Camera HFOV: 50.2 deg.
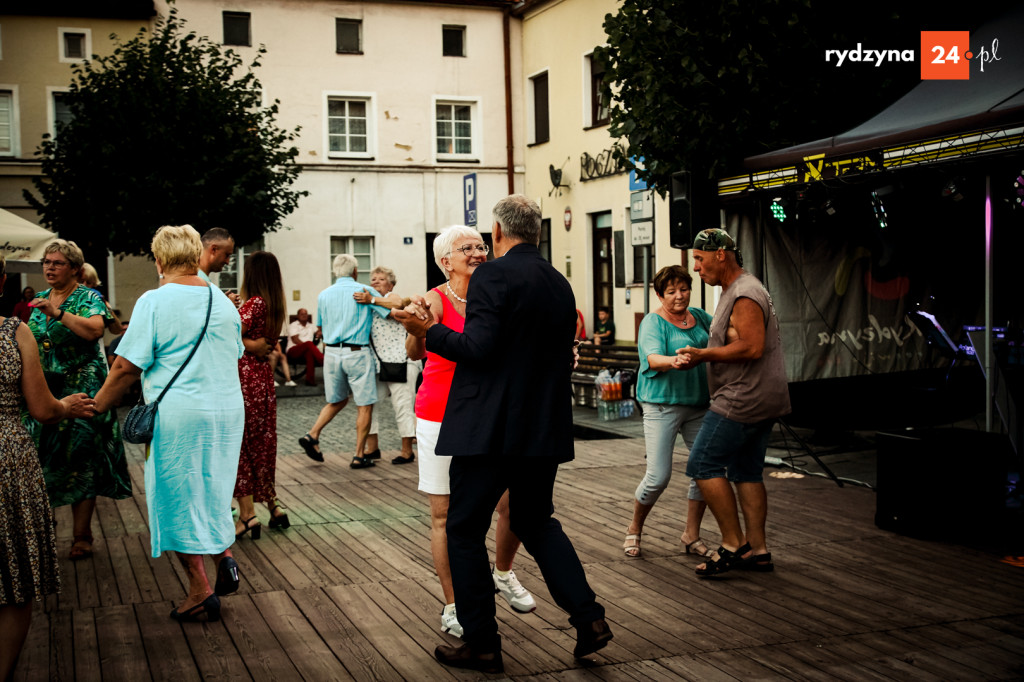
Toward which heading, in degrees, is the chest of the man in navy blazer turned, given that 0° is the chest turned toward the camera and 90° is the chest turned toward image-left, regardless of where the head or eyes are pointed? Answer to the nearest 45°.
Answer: approximately 135°

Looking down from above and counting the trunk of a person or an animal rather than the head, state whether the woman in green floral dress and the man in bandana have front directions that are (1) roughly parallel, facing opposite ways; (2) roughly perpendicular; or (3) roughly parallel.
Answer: roughly perpendicular

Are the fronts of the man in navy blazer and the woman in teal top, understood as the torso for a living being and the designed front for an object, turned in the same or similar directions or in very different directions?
very different directions

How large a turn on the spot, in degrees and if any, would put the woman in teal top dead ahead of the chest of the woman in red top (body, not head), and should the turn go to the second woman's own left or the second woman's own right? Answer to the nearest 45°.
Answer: approximately 90° to the second woman's own left

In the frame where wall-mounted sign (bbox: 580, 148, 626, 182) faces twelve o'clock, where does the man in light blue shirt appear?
The man in light blue shirt is roughly at 11 o'clock from the wall-mounted sign.

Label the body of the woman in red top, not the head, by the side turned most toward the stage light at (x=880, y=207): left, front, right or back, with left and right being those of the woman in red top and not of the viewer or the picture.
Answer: left

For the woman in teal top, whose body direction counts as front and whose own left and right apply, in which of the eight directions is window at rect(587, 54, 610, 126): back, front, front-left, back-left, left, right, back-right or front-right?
back-left

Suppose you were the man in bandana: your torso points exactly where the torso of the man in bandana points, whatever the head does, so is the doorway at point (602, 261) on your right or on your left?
on your right

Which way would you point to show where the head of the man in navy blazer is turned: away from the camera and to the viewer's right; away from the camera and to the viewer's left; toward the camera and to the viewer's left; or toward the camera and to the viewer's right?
away from the camera and to the viewer's left

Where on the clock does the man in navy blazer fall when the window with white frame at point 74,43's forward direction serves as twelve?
The man in navy blazer is roughly at 12 o'clock from the window with white frame.
